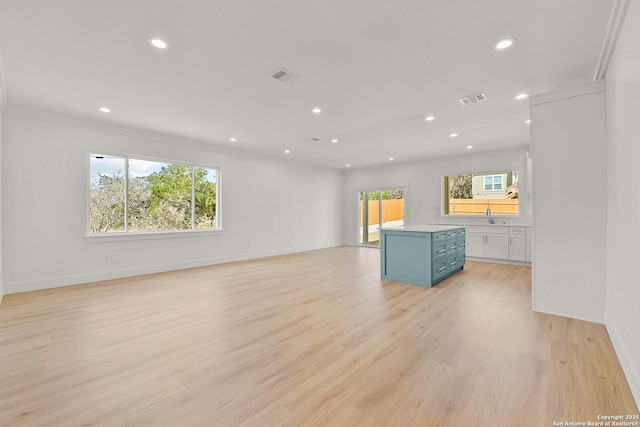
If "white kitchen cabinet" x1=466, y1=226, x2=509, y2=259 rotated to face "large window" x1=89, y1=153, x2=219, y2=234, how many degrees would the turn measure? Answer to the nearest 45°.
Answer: approximately 45° to its right

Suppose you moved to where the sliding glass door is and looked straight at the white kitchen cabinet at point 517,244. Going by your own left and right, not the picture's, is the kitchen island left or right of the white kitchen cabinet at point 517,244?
right

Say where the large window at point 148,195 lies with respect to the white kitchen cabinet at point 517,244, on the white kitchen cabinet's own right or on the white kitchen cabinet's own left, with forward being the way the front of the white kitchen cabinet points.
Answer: on the white kitchen cabinet's own right

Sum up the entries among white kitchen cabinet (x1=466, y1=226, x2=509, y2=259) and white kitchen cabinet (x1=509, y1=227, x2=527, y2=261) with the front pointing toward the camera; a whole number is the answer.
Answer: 2

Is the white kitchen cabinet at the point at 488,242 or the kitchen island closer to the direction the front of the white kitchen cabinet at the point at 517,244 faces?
the kitchen island

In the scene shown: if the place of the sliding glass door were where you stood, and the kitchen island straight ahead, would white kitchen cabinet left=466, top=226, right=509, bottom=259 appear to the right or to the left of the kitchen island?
left

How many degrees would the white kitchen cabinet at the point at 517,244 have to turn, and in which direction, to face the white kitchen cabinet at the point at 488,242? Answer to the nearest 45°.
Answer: approximately 90° to its right

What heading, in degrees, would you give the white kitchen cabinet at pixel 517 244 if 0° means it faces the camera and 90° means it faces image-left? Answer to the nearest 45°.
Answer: approximately 0°

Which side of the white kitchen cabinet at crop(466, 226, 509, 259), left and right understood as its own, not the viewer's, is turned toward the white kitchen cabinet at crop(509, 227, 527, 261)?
left

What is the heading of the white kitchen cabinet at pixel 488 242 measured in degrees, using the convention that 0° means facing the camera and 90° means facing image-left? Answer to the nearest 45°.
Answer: approximately 0°

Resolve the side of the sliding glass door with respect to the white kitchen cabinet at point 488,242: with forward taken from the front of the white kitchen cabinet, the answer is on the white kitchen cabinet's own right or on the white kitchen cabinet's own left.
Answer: on the white kitchen cabinet's own right
